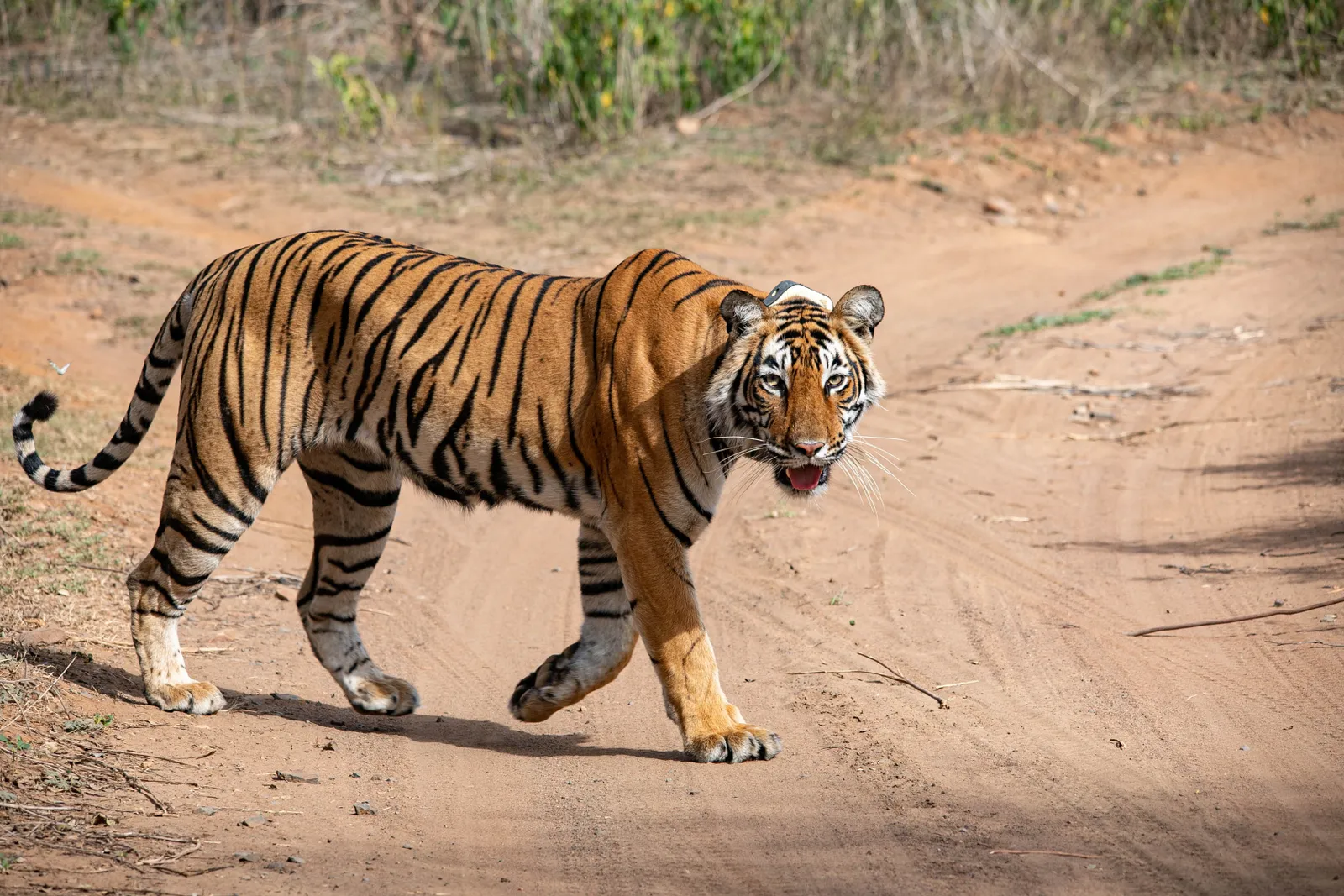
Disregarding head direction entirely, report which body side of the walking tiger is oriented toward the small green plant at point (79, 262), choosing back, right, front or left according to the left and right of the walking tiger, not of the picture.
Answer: left

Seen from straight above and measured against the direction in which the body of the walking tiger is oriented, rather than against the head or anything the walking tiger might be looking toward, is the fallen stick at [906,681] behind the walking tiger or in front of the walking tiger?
in front

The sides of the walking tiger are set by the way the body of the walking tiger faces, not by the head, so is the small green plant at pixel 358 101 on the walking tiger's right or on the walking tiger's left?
on the walking tiger's left

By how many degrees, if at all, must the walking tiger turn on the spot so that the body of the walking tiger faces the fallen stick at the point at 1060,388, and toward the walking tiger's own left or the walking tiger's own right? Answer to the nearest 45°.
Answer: approximately 45° to the walking tiger's own left

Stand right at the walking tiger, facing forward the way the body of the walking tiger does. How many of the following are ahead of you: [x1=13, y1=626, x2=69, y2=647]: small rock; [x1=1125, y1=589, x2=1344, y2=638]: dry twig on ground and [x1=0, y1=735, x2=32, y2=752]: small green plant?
1

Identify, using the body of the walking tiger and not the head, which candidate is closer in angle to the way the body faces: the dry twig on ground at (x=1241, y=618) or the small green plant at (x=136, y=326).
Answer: the dry twig on ground

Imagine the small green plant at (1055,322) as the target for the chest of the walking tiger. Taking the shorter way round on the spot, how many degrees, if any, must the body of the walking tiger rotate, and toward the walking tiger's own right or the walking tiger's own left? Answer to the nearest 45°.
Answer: approximately 45° to the walking tiger's own left

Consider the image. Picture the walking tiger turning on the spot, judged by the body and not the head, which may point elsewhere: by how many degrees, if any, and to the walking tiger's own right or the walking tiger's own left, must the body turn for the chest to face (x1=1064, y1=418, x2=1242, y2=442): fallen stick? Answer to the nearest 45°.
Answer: approximately 45° to the walking tiger's own left

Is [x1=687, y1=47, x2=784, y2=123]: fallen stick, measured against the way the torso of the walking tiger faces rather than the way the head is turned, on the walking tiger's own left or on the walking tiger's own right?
on the walking tiger's own left

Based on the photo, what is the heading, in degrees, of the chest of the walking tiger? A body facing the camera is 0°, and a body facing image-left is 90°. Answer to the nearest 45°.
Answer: approximately 270°

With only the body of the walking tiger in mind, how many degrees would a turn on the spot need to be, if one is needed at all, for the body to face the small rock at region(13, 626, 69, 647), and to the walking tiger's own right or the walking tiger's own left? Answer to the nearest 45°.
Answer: approximately 180°
